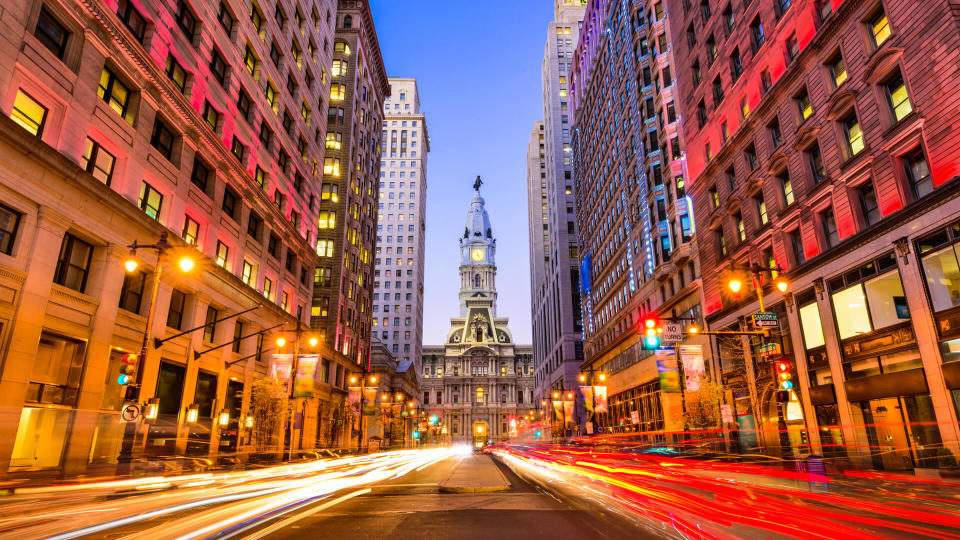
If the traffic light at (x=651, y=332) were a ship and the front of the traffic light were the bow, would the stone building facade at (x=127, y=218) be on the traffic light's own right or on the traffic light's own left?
on the traffic light's own right

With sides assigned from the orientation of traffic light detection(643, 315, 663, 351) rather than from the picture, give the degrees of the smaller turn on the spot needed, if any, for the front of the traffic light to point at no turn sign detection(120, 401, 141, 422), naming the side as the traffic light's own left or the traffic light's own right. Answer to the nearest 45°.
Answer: approximately 90° to the traffic light's own right

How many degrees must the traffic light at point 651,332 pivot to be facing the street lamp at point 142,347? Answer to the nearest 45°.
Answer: approximately 90° to its right

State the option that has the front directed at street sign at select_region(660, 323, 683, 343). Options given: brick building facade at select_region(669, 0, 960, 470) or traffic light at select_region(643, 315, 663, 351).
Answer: the brick building facade

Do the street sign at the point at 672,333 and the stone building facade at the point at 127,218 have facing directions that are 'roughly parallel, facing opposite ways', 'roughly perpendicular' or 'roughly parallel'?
roughly perpendicular

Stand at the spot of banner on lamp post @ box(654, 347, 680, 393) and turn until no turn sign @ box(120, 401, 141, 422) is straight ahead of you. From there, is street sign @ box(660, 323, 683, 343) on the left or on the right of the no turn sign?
left

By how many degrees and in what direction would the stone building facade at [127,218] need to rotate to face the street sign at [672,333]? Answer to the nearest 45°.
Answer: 0° — it already faces it

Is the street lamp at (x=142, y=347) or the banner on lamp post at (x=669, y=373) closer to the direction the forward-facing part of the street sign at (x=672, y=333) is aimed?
the street lamp

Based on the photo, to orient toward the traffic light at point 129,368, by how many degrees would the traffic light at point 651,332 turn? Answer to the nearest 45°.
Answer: approximately 90° to its right
